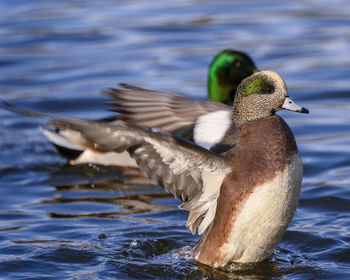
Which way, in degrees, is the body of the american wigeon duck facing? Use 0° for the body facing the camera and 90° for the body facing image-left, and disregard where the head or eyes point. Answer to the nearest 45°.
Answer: approximately 270°

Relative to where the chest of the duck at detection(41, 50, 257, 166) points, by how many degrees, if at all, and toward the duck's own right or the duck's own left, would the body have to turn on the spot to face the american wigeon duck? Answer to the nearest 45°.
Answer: approximately 90° to the duck's own right

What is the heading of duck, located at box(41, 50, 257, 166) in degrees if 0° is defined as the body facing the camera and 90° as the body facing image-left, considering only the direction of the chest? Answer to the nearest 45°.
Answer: approximately 270°
